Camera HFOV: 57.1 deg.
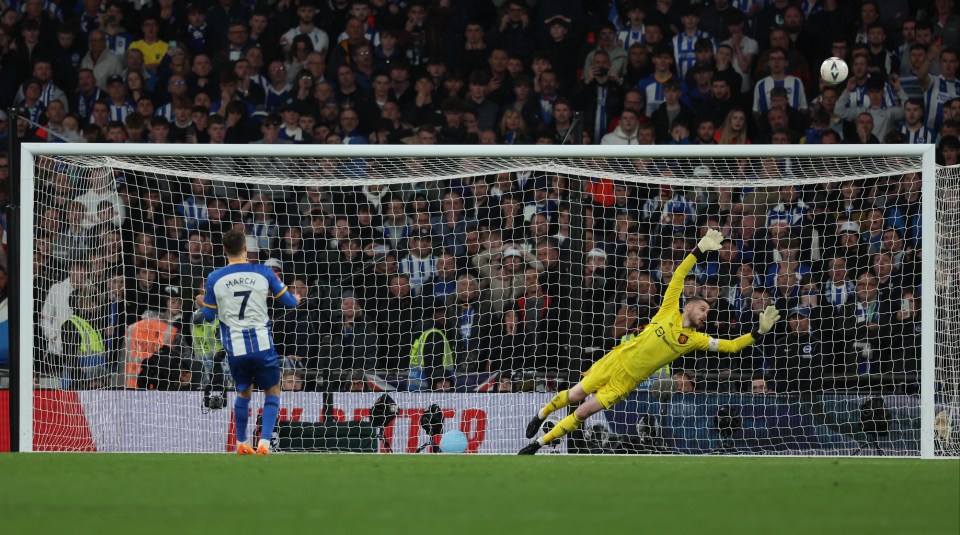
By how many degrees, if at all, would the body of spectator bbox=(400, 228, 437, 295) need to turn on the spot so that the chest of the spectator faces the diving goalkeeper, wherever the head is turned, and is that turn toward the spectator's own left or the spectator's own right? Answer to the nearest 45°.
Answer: approximately 45° to the spectator's own left

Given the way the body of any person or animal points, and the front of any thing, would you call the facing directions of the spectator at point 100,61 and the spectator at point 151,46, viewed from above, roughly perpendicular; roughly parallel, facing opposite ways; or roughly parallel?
roughly parallel

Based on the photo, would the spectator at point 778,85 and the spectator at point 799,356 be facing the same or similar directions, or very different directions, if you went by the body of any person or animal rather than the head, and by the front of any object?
same or similar directions

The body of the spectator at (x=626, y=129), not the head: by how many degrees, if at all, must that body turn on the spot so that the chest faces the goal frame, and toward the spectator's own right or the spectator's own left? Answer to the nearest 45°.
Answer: approximately 45° to the spectator's own right

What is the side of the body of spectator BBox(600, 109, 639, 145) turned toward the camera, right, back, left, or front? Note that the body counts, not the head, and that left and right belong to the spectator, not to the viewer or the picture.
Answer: front

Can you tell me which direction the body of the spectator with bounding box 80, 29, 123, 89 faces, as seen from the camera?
toward the camera

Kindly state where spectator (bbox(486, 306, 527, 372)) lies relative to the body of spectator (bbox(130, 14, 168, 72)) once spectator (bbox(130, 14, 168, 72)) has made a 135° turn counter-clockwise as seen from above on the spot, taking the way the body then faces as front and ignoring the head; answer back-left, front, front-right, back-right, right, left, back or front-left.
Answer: right

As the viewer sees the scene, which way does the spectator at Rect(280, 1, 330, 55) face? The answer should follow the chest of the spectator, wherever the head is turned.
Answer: toward the camera

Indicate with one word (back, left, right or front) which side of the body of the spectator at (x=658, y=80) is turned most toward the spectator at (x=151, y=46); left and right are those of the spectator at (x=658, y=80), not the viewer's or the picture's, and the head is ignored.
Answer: right

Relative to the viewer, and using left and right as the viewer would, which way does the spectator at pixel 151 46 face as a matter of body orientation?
facing the viewer

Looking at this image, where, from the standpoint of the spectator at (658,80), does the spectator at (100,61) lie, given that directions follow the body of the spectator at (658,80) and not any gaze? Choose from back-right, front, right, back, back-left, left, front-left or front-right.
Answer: right

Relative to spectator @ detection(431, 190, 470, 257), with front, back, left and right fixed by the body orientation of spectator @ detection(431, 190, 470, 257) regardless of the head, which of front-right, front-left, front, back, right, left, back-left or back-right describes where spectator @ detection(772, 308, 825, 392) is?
left

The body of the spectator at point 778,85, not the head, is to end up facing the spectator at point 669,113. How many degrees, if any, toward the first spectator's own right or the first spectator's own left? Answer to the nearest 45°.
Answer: approximately 45° to the first spectator's own right
